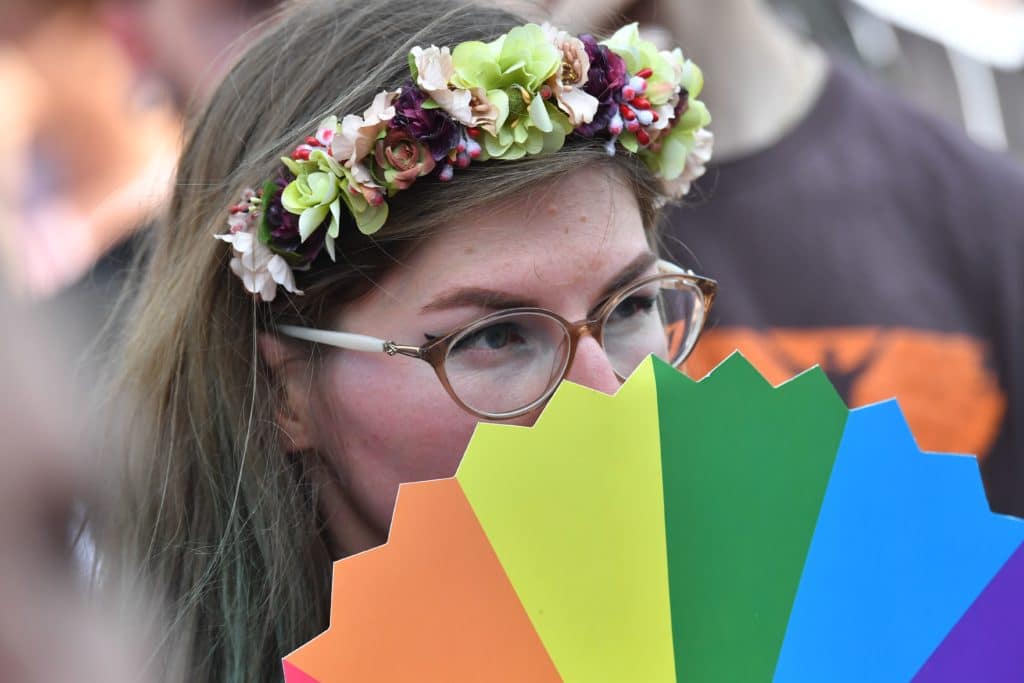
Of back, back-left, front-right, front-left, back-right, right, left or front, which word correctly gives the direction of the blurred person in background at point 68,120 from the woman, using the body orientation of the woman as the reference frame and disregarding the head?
back-left

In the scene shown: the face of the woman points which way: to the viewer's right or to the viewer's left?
to the viewer's right

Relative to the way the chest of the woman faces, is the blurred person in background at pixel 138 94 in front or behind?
behind
